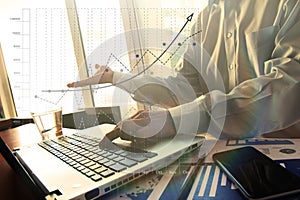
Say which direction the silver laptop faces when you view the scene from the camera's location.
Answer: facing away from the viewer and to the right of the viewer

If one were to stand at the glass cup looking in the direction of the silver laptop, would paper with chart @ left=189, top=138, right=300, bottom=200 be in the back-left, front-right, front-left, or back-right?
front-left

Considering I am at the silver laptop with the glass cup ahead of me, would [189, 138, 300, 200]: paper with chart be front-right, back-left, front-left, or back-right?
back-right
